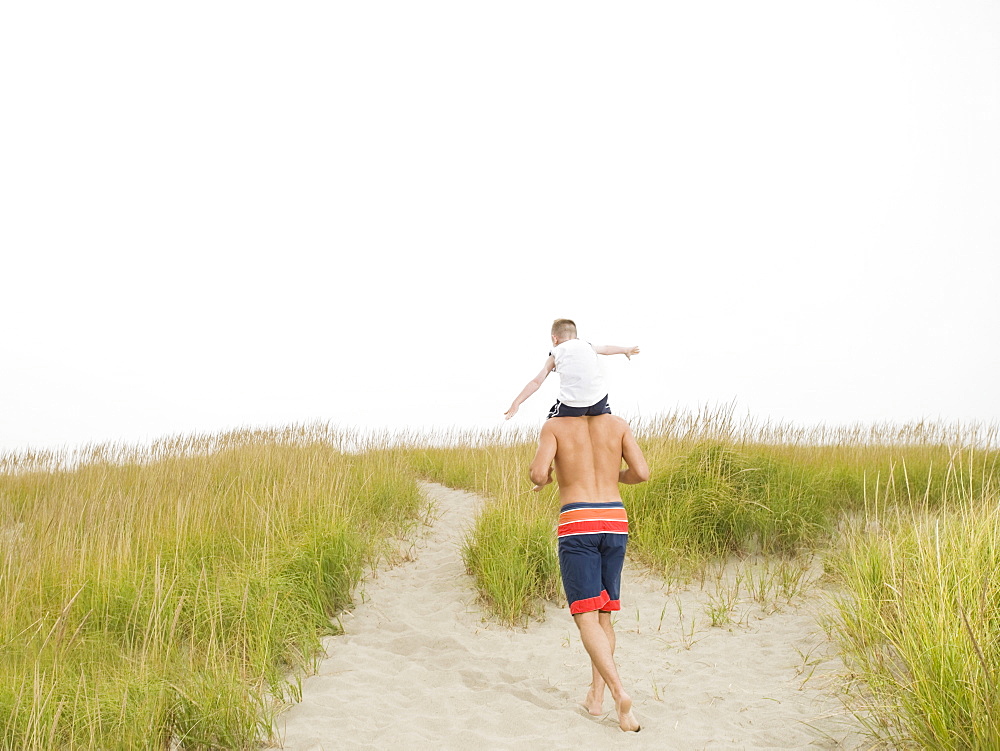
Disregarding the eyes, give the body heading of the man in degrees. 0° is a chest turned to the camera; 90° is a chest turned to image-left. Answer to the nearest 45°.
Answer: approximately 180°

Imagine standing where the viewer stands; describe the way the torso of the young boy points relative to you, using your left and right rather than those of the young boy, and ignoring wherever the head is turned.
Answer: facing away from the viewer
